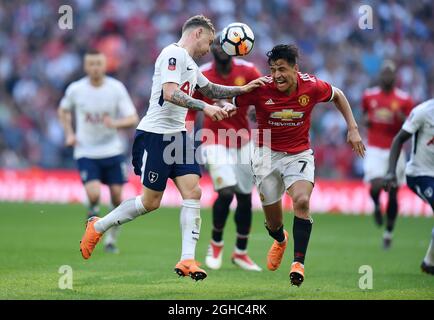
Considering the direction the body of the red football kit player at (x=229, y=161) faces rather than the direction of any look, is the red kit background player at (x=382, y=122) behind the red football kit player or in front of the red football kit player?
behind

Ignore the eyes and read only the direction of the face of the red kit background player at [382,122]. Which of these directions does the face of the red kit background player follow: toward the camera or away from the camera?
toward the camera

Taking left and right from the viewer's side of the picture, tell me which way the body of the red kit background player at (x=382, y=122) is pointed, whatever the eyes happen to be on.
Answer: facing the viewer

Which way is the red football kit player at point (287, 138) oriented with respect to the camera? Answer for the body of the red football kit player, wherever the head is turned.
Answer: toward the camera

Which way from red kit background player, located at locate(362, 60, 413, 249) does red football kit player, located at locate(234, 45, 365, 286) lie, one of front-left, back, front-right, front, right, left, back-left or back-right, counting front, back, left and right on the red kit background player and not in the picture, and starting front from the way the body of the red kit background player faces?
front

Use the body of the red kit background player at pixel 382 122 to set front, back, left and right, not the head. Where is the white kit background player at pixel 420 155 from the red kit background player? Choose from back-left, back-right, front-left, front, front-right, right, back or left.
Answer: front

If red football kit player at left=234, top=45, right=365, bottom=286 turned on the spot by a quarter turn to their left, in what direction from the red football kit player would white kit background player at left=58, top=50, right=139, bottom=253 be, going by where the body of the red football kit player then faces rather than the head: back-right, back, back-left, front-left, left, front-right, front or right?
back-left

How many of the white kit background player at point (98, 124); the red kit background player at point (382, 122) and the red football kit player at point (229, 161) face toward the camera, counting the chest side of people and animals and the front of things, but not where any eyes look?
3

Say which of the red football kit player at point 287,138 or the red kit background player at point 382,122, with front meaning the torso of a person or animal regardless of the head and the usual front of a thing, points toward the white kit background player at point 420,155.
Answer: the red kit background player
